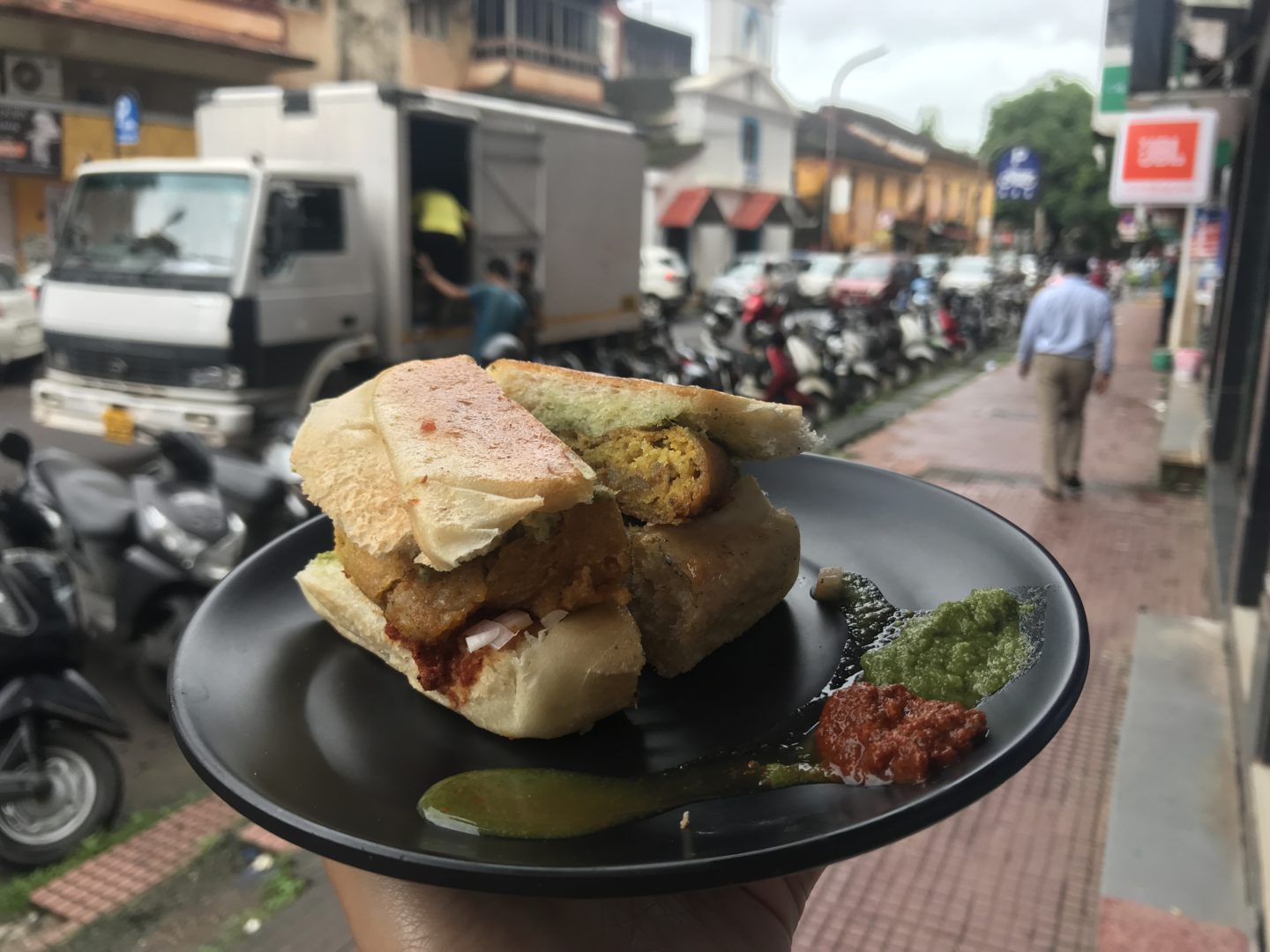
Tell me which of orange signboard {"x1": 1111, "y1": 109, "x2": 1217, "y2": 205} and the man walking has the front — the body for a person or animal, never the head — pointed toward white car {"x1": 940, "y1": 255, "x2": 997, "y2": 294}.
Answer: the man walking

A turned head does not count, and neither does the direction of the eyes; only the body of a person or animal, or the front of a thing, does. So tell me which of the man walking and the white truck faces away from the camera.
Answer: the man walking

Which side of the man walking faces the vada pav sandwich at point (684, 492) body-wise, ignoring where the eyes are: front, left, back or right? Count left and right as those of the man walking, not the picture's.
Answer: back

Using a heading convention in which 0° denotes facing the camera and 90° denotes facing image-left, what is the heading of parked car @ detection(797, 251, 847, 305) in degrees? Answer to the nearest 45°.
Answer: approximately 45°

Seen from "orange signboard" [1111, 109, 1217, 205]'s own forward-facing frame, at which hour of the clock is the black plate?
The black plate is roughly at 12 o'clock from the orange signboard.

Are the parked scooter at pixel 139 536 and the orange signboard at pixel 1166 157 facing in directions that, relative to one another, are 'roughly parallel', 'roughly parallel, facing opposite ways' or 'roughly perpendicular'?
roughly perpendicular

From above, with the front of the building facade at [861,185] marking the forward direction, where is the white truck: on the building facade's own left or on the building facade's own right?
on the building facade's own right

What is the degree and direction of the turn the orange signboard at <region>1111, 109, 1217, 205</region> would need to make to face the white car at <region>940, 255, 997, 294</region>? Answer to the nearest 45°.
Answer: approximately 180°

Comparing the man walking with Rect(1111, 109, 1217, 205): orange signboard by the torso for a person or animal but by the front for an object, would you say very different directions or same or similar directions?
very different directions

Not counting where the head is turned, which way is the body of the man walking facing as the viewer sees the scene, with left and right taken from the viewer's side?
facing away from the viewer

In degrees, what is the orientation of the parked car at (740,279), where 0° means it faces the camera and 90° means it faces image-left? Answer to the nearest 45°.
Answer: approximately 45°

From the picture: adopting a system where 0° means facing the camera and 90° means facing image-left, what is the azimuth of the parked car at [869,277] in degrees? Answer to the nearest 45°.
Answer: approximately 45°

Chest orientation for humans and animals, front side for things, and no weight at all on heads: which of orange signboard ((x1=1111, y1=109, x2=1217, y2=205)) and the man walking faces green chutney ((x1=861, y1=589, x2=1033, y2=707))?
the orange signboard

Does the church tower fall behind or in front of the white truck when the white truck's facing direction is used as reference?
behind

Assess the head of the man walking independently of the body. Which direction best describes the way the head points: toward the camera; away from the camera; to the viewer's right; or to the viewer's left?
away from the camera
